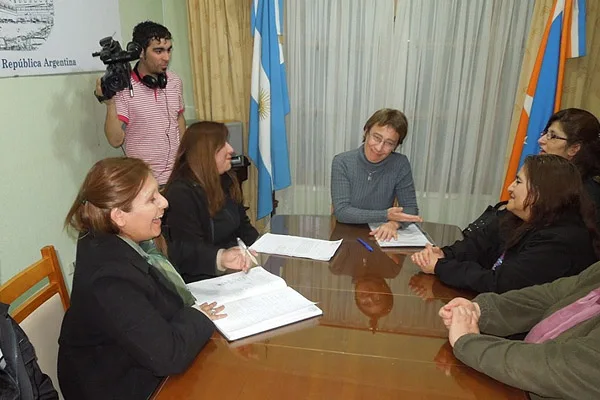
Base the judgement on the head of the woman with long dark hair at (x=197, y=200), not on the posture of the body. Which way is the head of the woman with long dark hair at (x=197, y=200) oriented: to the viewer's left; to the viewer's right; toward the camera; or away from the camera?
to the viewer's right

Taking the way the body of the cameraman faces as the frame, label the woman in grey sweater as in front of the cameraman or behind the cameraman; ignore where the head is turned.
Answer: in front

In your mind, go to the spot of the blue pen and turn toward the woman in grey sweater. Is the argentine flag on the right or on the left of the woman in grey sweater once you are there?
left

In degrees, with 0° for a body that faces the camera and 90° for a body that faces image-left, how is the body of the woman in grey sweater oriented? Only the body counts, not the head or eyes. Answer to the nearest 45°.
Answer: approximately 0°

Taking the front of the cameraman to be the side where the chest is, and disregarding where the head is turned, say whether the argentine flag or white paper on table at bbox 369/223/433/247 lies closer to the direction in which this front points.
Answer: the white paper on table

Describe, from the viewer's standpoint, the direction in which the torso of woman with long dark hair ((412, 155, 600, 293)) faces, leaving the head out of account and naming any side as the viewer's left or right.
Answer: facing to the left of the viewer

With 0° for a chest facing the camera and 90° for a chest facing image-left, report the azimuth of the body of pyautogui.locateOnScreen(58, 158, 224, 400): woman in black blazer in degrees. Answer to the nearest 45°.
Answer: approximately 270°

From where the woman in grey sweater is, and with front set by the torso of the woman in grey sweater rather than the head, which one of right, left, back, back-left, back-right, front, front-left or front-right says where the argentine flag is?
back-right

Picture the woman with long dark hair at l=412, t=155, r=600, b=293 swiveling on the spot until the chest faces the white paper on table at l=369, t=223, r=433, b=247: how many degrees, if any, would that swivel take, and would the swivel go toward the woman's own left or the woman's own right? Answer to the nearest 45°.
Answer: approximately 45° to the woman's own right

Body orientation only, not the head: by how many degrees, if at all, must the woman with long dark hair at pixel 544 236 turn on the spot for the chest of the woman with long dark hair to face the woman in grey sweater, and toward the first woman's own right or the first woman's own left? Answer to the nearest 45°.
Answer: approximately 45° to the first woman's own right

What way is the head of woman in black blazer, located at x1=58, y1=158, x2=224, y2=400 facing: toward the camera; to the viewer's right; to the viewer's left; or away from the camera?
to the viewer's right

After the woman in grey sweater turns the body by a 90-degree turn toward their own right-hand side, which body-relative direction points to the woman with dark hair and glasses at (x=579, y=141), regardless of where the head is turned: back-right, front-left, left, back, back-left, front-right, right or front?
back

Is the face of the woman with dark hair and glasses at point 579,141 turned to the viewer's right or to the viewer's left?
to the viewer's left

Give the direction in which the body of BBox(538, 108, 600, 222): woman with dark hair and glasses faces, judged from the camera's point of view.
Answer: to the viewer's left

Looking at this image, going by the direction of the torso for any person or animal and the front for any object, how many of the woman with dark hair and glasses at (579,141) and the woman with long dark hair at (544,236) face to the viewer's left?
2
